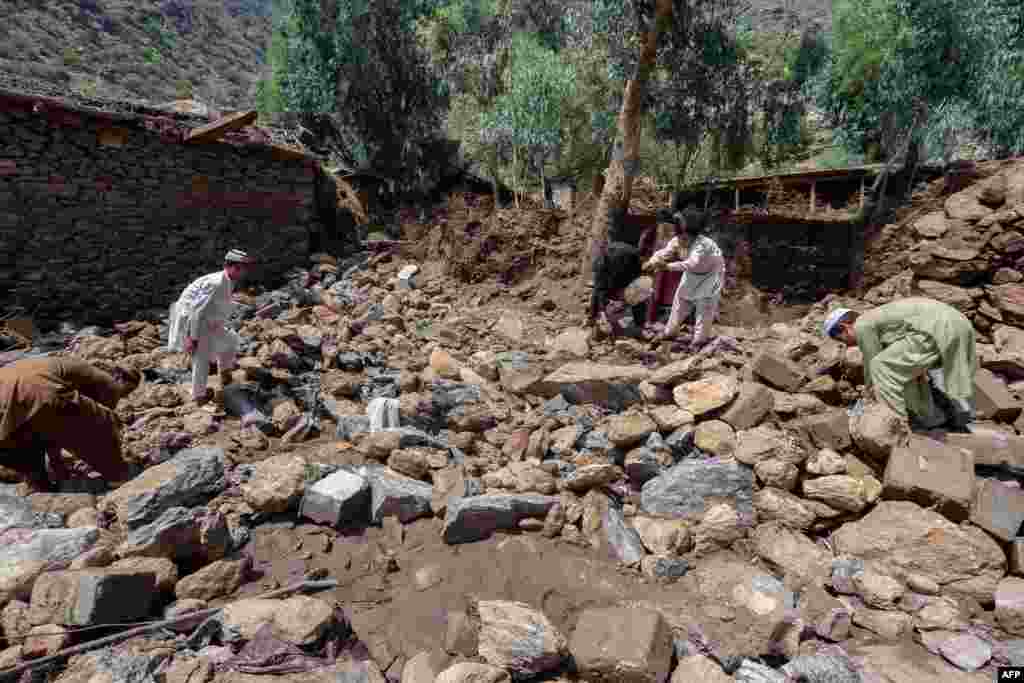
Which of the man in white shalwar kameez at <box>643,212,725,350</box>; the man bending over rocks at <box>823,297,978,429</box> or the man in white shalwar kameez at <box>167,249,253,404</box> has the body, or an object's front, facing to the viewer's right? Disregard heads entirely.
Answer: the man in white shalwar kameez at <box>167,249,253,404</box>

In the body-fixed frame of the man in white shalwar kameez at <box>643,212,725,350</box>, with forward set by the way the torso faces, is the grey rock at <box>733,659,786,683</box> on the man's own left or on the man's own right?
on the man's own left

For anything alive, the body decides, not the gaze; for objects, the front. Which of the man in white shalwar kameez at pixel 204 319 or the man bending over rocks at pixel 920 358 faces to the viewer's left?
the man bending over rocks

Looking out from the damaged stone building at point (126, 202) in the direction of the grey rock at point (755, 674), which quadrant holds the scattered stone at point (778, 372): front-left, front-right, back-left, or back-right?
front-left

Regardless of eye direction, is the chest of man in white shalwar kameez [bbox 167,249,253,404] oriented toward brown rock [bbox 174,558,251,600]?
no

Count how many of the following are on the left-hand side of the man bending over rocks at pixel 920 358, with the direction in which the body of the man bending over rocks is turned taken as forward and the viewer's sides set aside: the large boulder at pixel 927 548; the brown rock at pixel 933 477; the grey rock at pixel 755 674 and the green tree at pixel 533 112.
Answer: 3

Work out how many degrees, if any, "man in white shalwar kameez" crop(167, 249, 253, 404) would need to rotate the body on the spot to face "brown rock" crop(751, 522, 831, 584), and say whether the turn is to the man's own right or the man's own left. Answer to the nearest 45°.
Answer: approximately 45° to the man's own right

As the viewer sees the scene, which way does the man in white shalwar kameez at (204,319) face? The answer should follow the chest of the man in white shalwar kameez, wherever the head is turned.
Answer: to the viewer's right

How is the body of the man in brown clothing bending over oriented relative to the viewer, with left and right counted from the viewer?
facing to the right of the viewer

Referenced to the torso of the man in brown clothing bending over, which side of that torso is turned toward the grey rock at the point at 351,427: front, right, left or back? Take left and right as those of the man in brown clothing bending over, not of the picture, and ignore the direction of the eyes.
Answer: front

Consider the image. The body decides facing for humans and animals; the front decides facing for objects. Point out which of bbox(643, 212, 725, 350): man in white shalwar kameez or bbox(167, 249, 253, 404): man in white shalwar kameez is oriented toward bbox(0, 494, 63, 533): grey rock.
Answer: bbox(643, 212, 725, 350): man in white shalwar kameez

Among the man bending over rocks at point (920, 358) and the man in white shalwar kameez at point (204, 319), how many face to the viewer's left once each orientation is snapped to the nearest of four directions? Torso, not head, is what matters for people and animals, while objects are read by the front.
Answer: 1

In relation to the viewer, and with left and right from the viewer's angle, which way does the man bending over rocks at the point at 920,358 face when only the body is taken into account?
facing to the left of the viewer

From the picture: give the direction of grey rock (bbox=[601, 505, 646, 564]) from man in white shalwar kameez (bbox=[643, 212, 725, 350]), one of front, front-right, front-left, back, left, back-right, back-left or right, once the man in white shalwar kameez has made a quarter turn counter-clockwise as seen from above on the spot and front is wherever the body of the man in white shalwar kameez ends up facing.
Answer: front-right
